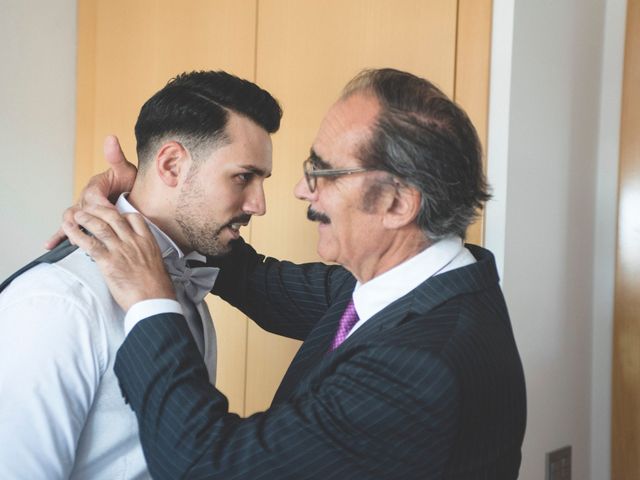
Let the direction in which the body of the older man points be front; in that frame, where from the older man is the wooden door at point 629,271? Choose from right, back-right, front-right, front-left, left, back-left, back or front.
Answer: back-right

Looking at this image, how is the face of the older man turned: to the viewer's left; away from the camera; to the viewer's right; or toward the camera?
to the viewer's left

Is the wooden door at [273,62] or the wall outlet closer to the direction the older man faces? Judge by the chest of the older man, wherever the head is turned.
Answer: the wooden door

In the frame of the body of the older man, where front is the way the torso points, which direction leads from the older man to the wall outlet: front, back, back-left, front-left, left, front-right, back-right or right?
back-right

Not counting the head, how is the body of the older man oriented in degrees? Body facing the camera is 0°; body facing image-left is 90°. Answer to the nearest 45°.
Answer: approximately 90°

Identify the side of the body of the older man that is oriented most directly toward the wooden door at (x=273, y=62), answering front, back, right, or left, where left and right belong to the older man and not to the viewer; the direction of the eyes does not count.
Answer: right
